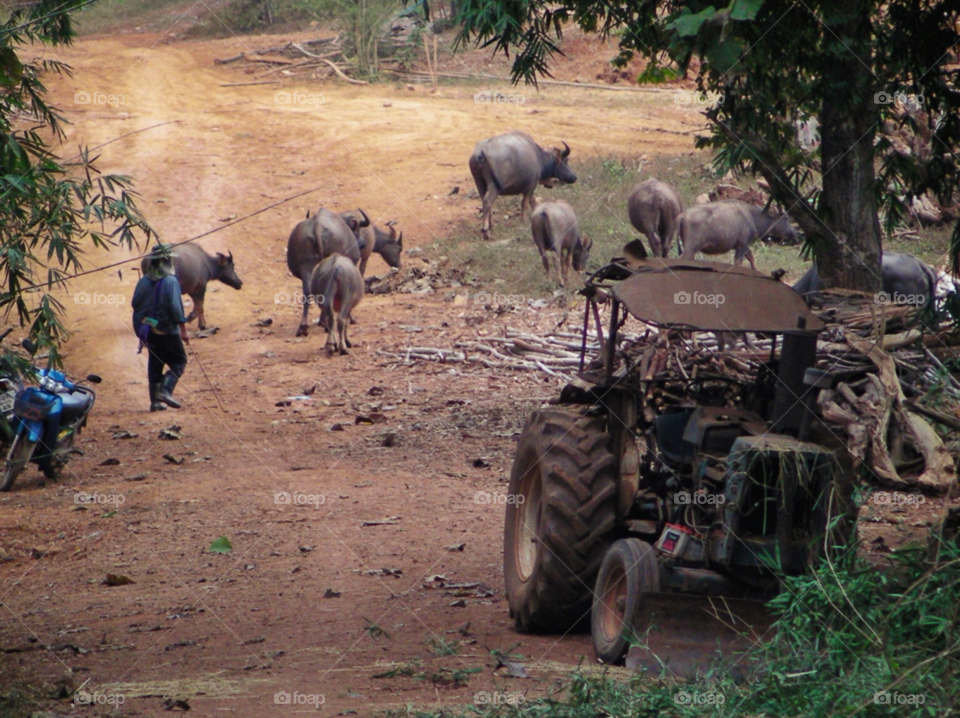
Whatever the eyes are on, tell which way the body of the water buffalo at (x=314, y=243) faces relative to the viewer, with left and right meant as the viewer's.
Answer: facing away from the viewer and to the right of the viewer

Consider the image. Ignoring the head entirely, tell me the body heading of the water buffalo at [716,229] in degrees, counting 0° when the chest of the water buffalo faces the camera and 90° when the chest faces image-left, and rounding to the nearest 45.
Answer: approximately 270°

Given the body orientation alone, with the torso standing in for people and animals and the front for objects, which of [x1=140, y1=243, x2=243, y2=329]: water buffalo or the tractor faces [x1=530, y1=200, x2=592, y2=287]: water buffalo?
[x1=140, y1=243, x2=243, y2=329]: water buffalo

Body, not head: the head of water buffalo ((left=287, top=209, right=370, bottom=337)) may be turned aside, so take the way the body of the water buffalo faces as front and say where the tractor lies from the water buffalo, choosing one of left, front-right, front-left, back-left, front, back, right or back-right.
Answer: back-right

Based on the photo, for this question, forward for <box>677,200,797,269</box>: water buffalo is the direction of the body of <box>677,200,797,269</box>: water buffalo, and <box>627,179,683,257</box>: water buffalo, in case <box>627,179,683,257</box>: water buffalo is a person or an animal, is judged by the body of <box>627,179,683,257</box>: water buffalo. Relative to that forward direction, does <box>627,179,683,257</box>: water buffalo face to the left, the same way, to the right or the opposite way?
to the left

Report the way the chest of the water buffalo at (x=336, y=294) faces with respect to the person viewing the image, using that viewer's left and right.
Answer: facing away from the viewer

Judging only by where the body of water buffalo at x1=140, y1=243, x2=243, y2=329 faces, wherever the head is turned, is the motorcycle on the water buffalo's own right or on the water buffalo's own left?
on the water buffalo's own right

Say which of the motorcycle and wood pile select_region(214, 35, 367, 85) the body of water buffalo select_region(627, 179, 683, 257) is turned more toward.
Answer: the wood pile

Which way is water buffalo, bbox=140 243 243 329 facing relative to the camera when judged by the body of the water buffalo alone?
to the viewer's right

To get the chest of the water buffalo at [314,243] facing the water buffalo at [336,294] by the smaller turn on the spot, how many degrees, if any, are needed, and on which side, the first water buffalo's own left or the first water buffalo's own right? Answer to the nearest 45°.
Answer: approximately 135° to the first water buffalo's own right

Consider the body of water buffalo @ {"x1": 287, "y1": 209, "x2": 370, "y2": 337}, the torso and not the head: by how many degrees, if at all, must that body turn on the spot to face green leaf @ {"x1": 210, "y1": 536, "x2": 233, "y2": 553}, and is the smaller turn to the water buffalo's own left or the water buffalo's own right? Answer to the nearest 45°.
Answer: approximately 135° to the water buffalo's own right

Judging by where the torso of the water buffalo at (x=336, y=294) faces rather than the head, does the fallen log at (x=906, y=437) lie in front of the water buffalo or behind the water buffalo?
behind

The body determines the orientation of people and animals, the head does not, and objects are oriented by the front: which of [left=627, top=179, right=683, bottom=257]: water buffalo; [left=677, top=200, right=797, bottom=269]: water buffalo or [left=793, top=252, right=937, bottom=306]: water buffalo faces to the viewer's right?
[left=677, top=200, right=797, bottom=269]: water buffalo

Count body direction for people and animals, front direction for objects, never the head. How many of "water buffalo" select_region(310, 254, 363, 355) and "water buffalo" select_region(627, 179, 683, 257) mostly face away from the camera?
2
